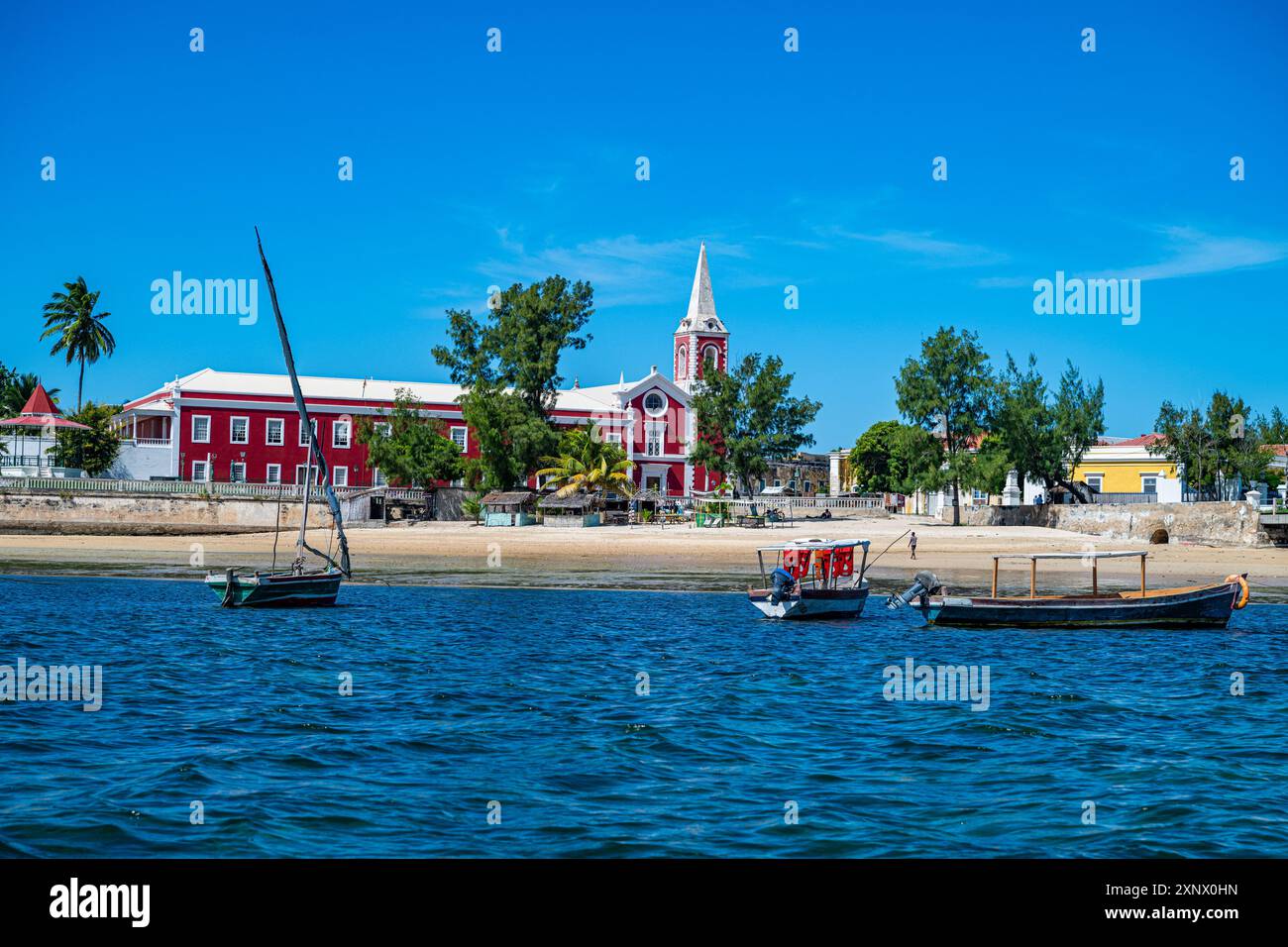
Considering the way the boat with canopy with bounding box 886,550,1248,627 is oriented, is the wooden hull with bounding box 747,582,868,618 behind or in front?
behind

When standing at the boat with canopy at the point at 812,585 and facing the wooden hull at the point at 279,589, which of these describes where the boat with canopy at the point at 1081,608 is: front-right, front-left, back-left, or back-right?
back-left

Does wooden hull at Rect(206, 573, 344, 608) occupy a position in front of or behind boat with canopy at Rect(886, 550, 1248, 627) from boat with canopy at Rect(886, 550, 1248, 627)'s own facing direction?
behind

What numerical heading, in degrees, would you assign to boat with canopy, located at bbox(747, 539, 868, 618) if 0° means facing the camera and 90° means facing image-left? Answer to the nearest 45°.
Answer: approximately 225°

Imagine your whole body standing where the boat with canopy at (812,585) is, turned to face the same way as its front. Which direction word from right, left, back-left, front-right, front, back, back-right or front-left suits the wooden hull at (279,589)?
back-left

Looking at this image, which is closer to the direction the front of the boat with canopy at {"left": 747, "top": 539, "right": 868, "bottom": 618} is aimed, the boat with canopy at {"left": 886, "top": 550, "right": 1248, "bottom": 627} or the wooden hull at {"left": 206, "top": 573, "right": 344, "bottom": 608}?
the boat with canopy

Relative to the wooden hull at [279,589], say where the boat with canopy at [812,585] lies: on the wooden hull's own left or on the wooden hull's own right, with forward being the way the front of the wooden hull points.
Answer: on the wooden hull's own right

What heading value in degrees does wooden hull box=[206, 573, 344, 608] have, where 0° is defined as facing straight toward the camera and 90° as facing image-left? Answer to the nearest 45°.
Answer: approximately 225°

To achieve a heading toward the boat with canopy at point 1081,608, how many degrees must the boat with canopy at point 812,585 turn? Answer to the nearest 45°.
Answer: approximately 45° to its right

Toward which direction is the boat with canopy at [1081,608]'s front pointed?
to the viewer's right
